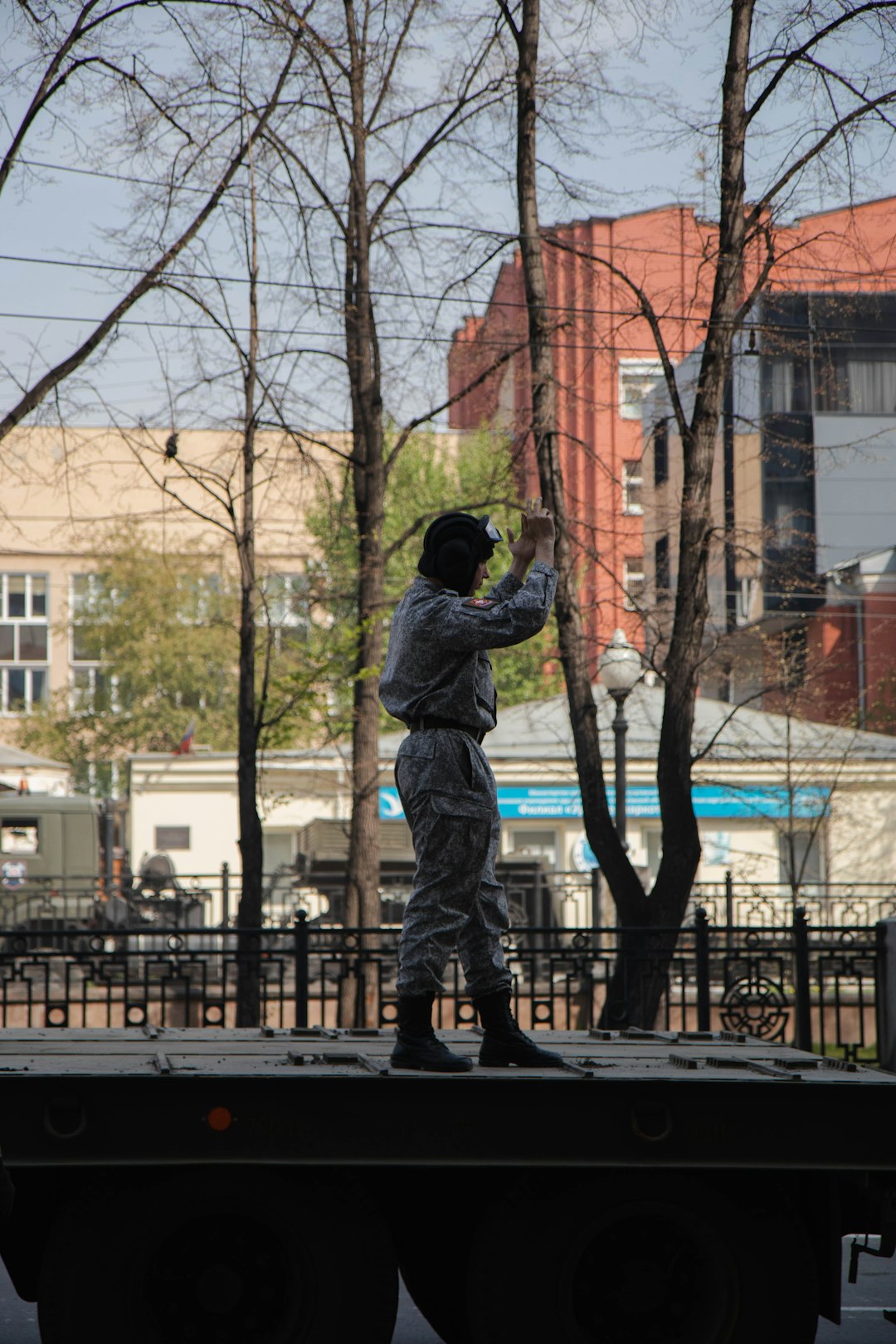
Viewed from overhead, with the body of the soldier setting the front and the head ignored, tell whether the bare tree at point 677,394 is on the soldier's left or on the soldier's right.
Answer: on the soldier's left

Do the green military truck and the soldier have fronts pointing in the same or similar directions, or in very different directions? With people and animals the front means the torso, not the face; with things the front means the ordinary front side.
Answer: very different directions

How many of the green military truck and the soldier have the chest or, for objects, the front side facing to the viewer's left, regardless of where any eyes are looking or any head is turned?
1

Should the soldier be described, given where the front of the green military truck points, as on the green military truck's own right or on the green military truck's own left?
on the green military truck's own left

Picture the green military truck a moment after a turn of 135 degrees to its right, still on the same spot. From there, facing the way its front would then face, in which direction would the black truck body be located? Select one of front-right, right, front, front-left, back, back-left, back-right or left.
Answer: back-right

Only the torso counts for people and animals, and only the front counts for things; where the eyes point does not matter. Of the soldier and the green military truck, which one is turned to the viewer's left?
the green military truck

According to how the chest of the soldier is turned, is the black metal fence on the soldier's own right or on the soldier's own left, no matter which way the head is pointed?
on the soldier's own left

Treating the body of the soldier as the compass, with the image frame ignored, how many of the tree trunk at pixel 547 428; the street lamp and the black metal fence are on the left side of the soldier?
3

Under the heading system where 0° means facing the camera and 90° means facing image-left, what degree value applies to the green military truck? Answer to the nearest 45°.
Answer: approximately 90°

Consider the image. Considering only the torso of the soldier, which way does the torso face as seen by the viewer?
to the viewer's right
